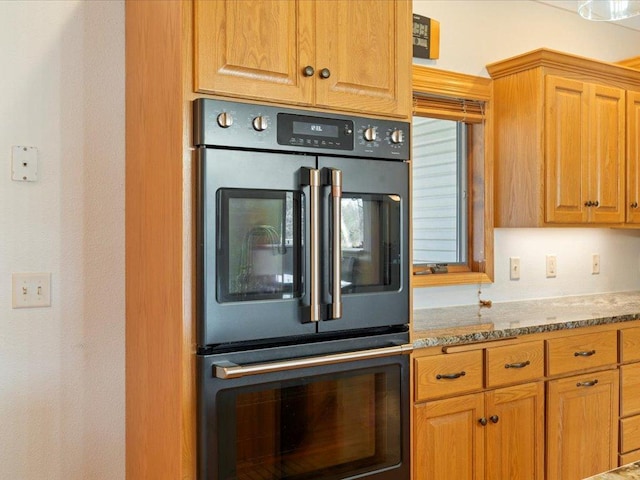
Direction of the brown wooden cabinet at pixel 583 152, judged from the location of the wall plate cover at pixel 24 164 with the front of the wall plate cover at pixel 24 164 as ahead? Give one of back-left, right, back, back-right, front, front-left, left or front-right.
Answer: left

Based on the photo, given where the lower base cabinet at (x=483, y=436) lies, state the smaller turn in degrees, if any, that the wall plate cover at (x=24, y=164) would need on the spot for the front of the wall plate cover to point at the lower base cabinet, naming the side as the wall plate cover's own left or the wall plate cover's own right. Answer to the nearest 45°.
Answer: approximately 90° to the wall plate cover's own left

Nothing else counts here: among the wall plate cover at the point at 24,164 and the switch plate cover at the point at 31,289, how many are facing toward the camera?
2

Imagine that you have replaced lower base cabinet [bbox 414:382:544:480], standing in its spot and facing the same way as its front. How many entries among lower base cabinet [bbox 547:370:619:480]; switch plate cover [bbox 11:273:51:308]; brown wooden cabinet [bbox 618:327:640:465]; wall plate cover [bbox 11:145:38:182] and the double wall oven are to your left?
2

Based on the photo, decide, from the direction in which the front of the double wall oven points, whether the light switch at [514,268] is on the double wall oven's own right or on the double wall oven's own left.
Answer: on the double wall oven's own left

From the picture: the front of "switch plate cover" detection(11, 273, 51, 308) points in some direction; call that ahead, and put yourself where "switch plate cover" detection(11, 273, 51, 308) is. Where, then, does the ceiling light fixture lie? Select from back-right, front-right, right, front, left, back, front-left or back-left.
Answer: front-left

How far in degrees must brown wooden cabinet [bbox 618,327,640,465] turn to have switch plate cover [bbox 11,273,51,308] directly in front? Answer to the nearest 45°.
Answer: approximately 90° to its right

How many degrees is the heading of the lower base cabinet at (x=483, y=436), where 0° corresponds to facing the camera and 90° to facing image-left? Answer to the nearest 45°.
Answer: approximately 315°

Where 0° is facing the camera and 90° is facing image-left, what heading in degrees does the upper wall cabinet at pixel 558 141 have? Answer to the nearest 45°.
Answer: approximately 315°

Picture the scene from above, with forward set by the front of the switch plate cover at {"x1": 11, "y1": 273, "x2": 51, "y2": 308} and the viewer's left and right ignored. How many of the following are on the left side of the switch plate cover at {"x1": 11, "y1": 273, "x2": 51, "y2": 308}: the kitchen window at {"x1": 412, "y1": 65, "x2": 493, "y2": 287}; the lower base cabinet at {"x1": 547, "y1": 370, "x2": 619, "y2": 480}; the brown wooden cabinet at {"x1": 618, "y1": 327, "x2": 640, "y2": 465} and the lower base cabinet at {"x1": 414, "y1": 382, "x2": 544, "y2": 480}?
4
